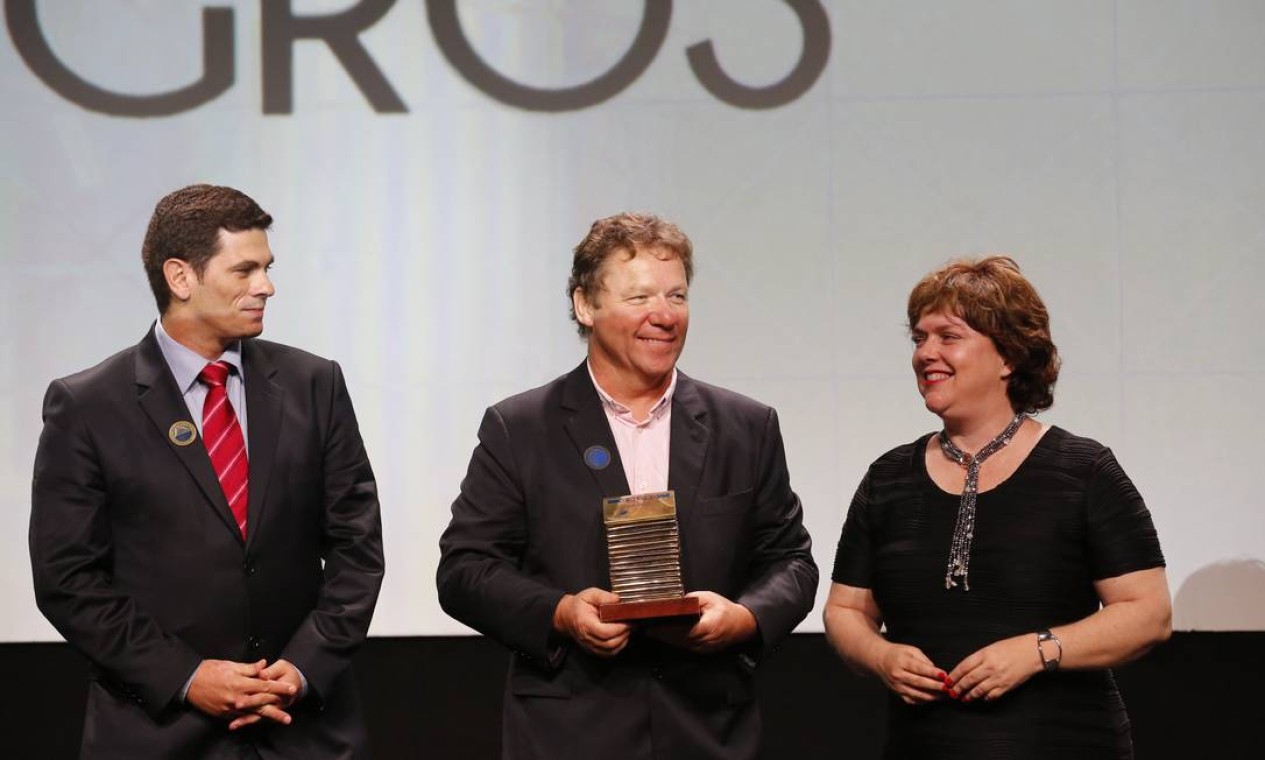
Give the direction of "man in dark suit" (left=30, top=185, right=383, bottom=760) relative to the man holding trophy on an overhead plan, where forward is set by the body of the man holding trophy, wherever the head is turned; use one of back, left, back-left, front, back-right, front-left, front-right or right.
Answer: right

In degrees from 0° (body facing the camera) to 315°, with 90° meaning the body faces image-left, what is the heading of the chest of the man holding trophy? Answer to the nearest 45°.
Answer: approximately 0°

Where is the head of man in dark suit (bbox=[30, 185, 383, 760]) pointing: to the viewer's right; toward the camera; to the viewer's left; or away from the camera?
to the viewer's right

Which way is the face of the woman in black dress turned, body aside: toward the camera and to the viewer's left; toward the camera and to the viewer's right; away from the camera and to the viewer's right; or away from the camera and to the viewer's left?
toward the camera and to the viewer's left

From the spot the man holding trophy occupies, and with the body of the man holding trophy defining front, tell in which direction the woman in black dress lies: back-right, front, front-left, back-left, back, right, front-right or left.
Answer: left
